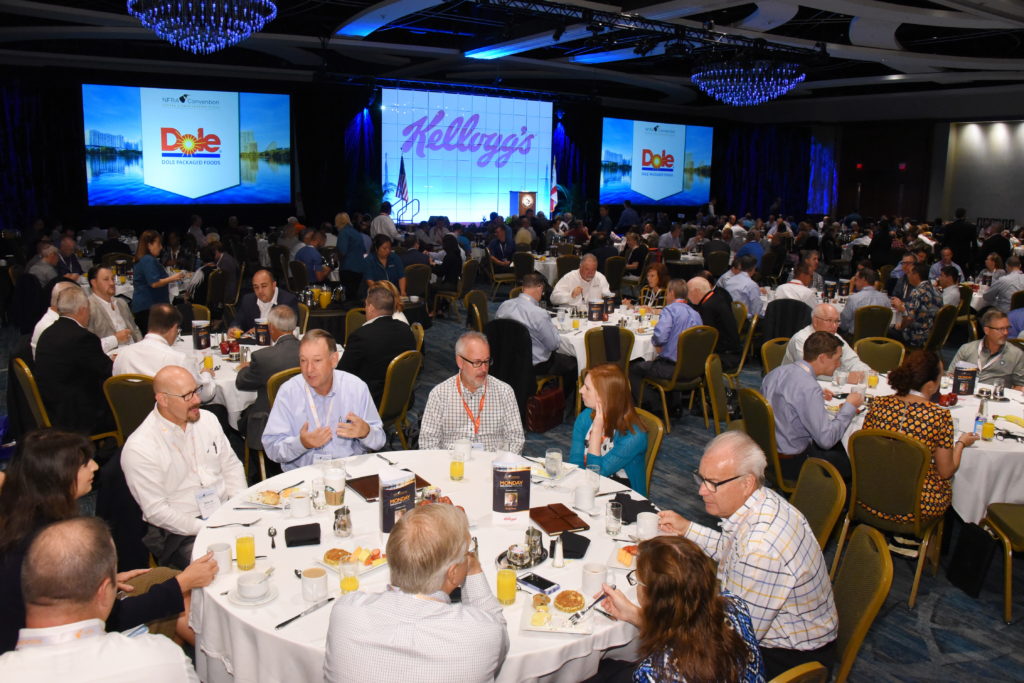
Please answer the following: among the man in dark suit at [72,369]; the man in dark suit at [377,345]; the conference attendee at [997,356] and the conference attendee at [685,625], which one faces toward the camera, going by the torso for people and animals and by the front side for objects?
the conference attendee at [997,356]

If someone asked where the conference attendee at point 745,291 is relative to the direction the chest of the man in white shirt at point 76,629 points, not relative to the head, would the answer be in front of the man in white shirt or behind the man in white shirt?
in front

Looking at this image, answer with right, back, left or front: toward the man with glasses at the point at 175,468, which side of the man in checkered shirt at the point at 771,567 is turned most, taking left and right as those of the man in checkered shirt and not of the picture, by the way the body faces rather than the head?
front

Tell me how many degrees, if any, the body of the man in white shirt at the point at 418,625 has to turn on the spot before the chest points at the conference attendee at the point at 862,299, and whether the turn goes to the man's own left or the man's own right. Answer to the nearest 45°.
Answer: approximately 45° to the man's own right

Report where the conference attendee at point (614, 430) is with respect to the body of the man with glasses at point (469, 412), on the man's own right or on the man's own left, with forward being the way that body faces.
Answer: on the man's own left

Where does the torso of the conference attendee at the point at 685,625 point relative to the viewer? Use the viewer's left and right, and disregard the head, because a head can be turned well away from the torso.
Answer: facing away from the viewer and to the left of the viewer

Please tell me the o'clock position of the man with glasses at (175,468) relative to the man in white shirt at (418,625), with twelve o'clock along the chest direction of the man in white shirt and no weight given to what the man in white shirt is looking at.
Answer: The man with glasses is roughly at 11 o'clock from the man in white shirt.

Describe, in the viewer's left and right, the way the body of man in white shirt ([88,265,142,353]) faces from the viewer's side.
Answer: facing the viewer and to the right of the viewer

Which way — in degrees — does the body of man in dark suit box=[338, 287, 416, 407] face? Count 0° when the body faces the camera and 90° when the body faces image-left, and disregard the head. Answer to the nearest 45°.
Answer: approximately 135°

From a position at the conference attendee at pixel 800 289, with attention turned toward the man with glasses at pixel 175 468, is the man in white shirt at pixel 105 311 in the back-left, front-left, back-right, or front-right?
front-right

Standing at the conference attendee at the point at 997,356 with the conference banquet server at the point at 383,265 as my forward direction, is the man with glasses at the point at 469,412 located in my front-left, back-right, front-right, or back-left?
front-left

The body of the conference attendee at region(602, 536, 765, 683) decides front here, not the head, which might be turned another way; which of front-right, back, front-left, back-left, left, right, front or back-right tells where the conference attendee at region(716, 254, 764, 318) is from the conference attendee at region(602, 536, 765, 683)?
front-right

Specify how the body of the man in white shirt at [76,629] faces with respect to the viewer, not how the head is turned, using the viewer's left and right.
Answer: facing away from the viewer and to the right of the viewer

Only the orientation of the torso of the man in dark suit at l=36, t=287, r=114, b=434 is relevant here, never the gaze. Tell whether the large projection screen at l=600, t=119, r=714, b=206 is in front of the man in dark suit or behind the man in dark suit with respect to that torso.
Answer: in front

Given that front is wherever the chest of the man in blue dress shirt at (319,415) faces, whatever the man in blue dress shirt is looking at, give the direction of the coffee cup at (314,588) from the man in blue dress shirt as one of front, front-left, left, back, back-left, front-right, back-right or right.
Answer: front

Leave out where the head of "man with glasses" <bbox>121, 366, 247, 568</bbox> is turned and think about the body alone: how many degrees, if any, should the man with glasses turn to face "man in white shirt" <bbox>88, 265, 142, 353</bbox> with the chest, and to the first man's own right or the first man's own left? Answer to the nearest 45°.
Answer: approximately 135° to the first man's own left

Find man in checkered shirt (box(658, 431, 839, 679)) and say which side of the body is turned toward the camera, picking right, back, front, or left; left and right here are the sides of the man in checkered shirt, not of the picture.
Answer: left

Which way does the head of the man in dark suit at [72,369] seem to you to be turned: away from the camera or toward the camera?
away from the camera

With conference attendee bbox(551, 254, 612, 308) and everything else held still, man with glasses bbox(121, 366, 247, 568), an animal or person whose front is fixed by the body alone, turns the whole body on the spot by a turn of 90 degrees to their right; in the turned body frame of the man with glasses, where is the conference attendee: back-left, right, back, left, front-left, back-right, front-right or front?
back

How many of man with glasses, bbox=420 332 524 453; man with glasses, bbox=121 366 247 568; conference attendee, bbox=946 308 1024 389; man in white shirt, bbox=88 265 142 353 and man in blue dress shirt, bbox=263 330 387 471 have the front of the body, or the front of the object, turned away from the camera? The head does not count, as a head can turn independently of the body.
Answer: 0
